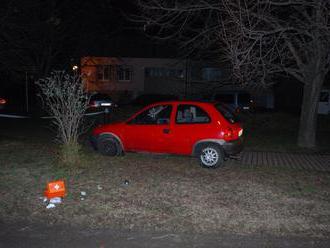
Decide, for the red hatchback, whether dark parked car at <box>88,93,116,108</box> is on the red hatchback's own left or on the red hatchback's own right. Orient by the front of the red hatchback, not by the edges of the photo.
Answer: on the red hatchback's own right

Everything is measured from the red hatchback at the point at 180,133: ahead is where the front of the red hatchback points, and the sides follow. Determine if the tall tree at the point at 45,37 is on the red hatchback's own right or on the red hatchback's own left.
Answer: on the red hatchback's own right

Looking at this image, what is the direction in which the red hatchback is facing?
to the viewer's left

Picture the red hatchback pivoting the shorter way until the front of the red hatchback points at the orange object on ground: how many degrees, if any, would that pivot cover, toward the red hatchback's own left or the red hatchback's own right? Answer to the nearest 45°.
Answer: approximately 45° to the red hatchback's own left
